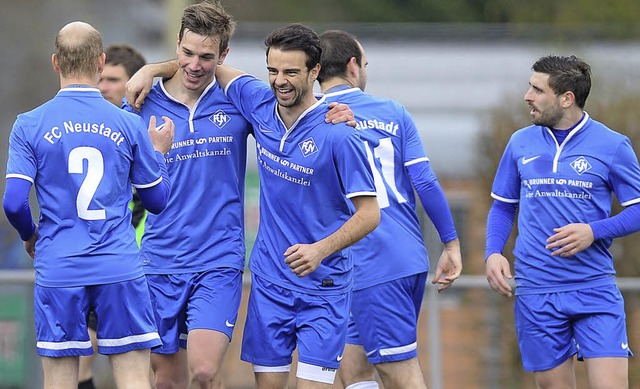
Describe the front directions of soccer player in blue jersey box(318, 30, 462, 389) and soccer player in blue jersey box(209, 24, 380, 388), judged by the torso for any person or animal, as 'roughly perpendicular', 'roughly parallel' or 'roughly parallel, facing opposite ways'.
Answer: roughly parallel, facing opposite ways

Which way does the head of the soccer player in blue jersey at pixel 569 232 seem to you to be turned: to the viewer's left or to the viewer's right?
to the viewer's left

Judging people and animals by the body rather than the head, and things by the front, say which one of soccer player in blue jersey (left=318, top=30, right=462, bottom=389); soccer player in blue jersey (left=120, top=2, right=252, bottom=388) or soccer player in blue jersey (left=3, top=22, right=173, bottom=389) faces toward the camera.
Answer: soccer player in blue jersey (left=120, top=2, right=252, bottom=388)

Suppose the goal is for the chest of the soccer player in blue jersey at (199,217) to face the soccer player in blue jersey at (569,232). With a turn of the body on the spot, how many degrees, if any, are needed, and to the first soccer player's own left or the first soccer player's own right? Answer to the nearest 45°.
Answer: approximately 90° to the first soccer player's own left

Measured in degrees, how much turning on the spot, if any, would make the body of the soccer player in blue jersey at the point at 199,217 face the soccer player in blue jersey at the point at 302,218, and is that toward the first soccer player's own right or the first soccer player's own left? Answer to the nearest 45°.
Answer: approximately 45° to the first soccer player's own left

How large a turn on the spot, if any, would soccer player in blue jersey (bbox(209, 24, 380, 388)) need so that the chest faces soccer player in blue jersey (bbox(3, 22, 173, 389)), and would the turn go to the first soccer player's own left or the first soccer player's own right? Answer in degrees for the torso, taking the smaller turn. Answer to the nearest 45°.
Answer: approximately 45° to the first soccer player's own right

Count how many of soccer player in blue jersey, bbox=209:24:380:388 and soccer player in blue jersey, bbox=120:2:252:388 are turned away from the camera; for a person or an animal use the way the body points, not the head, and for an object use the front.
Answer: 0

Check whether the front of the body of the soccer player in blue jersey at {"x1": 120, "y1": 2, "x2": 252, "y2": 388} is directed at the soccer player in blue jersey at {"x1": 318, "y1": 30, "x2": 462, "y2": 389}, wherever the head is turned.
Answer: no

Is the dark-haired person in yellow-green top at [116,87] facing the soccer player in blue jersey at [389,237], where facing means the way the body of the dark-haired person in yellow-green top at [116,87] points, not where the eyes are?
no

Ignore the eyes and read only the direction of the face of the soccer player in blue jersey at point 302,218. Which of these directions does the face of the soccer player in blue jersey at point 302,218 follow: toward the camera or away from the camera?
toward the camera

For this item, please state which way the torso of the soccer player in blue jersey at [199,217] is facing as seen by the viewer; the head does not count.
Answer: toward the camera

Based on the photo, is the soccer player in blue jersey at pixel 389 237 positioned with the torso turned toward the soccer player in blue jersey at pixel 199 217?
no

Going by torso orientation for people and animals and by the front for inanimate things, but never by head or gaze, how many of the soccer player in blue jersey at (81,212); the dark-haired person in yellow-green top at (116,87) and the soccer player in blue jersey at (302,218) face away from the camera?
1

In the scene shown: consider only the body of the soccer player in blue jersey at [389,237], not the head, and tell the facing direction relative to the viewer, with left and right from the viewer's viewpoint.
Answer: facing away from the viewer and to the right of the viewer

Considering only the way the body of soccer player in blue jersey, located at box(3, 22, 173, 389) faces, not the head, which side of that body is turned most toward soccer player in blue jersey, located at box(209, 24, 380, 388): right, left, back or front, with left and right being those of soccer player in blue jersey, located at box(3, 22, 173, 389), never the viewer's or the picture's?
right

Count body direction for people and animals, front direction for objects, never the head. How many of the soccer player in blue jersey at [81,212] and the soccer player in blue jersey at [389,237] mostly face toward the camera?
0

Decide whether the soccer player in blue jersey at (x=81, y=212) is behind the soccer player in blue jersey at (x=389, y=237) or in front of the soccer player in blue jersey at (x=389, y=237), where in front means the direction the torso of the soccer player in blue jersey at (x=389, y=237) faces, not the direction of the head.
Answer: behind
